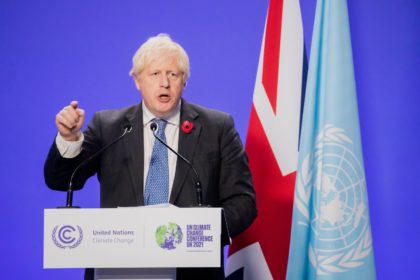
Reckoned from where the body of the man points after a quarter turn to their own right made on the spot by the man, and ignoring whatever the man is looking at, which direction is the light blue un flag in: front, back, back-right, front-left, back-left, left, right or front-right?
back-right

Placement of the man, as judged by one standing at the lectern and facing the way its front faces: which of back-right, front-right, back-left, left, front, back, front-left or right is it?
back

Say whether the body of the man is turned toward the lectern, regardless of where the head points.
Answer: yes

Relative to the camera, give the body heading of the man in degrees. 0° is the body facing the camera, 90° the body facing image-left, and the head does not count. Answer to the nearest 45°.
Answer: approximately 0°

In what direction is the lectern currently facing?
toward the camera
